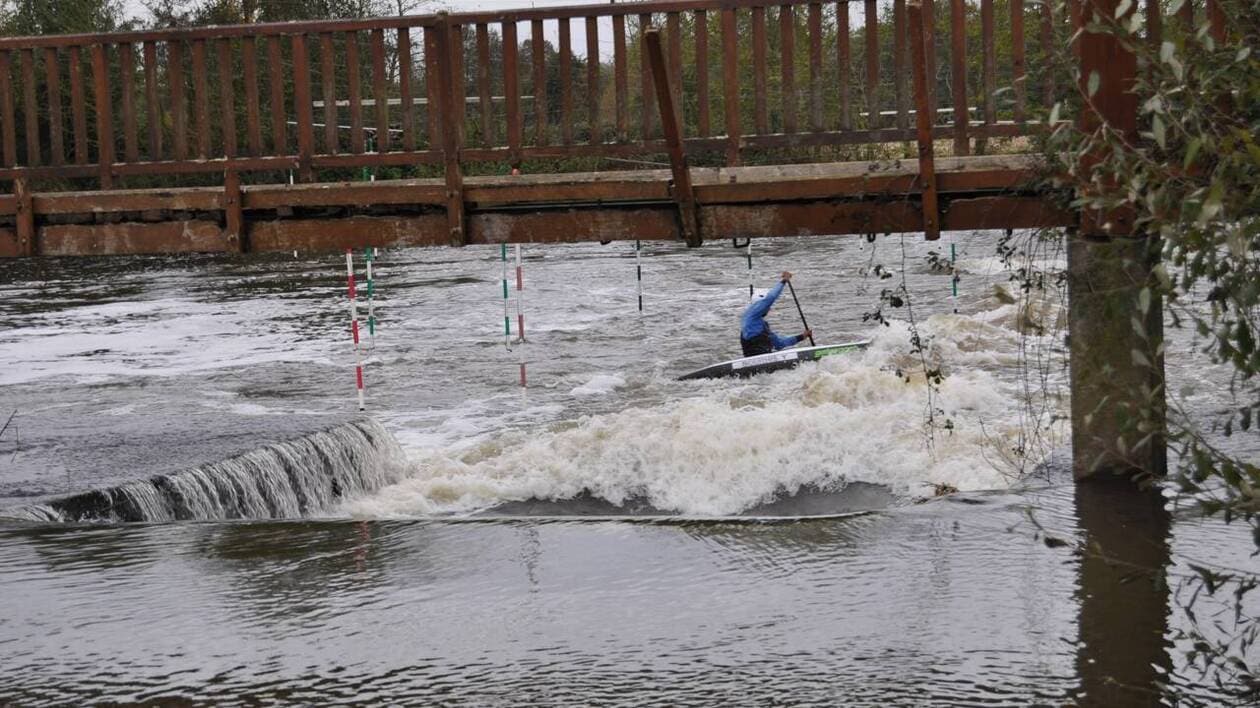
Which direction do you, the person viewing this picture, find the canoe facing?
facing to the right of the viewer
